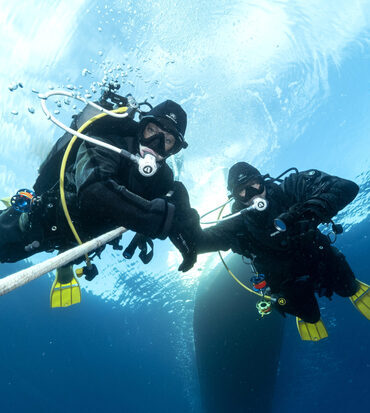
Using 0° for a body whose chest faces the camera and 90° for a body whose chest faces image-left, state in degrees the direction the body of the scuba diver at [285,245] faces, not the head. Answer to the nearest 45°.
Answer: approximately 0°

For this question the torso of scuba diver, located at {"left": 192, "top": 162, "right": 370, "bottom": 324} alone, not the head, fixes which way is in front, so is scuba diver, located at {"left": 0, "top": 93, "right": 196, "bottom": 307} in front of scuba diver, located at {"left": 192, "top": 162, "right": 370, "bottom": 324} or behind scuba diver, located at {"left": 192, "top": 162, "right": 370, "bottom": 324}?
in front
